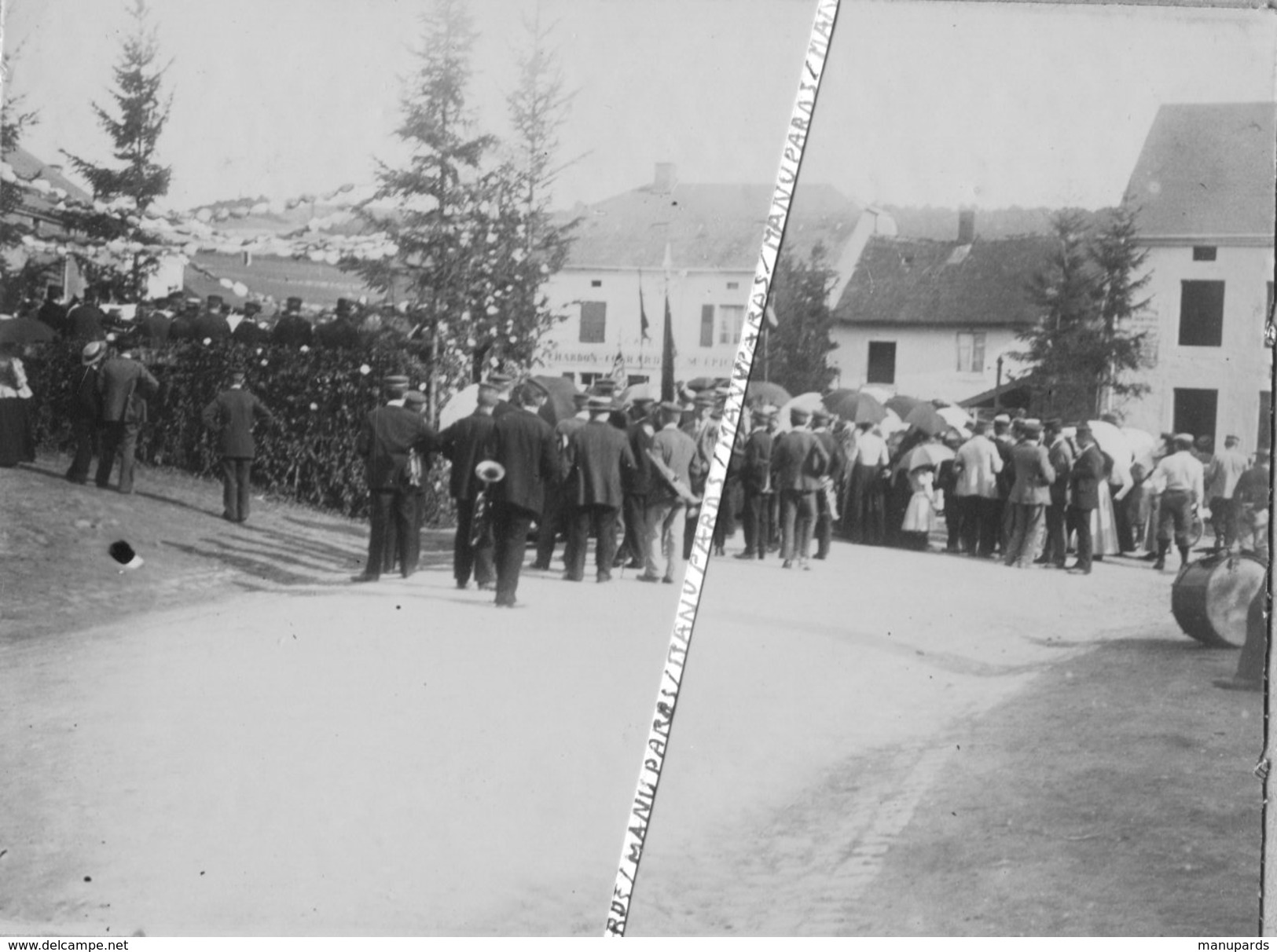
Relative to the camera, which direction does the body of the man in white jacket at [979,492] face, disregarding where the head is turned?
away from the camera

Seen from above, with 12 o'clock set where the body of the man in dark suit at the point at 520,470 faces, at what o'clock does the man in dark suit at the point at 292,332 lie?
the man in dark suit at the point at 292,332 is roughly at 11 o'clock from the man in dark suit at the point at 520,470.

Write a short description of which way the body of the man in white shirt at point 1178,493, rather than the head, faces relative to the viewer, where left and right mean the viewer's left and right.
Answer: facing away from the viewer

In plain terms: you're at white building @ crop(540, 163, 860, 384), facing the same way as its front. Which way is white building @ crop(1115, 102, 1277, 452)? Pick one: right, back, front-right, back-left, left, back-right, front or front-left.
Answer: left

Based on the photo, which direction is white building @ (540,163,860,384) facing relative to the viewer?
toward the camera

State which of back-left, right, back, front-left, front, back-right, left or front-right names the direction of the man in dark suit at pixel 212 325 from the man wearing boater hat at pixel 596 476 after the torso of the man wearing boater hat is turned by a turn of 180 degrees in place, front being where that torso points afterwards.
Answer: right

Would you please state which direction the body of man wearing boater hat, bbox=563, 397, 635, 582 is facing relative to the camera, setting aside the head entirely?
away from the camera

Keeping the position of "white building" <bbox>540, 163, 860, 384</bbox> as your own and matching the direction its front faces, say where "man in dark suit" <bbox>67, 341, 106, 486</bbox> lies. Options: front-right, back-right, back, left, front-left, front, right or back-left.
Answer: front

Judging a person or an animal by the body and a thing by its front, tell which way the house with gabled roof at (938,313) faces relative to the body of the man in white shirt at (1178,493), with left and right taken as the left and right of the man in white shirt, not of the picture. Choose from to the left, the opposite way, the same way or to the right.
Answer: the opposite way

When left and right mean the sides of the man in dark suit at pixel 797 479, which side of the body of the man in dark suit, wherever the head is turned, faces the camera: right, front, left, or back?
back

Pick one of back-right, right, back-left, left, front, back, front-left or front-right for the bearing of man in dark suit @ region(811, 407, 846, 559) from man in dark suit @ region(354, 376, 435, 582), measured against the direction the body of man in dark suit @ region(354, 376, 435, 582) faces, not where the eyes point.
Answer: right

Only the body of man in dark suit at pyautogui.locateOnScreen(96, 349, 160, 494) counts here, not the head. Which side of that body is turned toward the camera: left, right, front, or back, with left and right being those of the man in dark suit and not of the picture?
back

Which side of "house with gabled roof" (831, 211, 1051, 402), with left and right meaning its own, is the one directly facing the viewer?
front

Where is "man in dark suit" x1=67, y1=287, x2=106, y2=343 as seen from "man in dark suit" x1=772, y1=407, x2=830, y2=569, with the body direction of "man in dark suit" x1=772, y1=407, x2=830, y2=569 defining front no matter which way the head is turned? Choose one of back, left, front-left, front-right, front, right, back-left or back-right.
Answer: left
